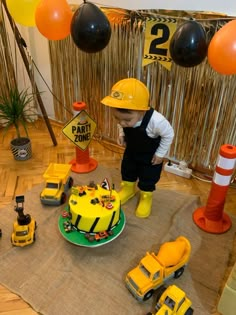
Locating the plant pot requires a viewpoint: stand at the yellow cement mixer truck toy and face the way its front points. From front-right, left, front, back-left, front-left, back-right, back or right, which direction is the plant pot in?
right

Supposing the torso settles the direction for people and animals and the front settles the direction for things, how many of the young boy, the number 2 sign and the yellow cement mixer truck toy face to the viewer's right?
0

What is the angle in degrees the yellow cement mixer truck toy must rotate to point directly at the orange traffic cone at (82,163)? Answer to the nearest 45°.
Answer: approximately 90° to its right

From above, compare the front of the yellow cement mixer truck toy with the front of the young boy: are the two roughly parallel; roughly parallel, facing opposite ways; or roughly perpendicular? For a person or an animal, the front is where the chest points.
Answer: roughly parallel

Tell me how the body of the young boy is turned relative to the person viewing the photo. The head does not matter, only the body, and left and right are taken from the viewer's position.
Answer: facing the viewer and to the left of the viewer

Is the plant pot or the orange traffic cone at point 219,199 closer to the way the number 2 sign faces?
the orange traffic cone

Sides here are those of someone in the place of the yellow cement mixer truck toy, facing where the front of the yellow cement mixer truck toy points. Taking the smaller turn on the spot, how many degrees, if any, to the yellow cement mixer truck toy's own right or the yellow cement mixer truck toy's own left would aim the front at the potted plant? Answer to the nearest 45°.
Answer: approximately 90° to the yellow cement mixer truck toy's own right

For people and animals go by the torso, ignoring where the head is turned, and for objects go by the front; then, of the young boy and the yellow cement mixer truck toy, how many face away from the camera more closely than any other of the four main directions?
0

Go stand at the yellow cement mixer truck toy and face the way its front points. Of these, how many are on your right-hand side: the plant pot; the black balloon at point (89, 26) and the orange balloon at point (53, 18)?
3

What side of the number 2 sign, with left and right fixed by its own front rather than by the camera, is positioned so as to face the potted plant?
right

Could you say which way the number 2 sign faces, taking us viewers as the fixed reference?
facing the viewer
